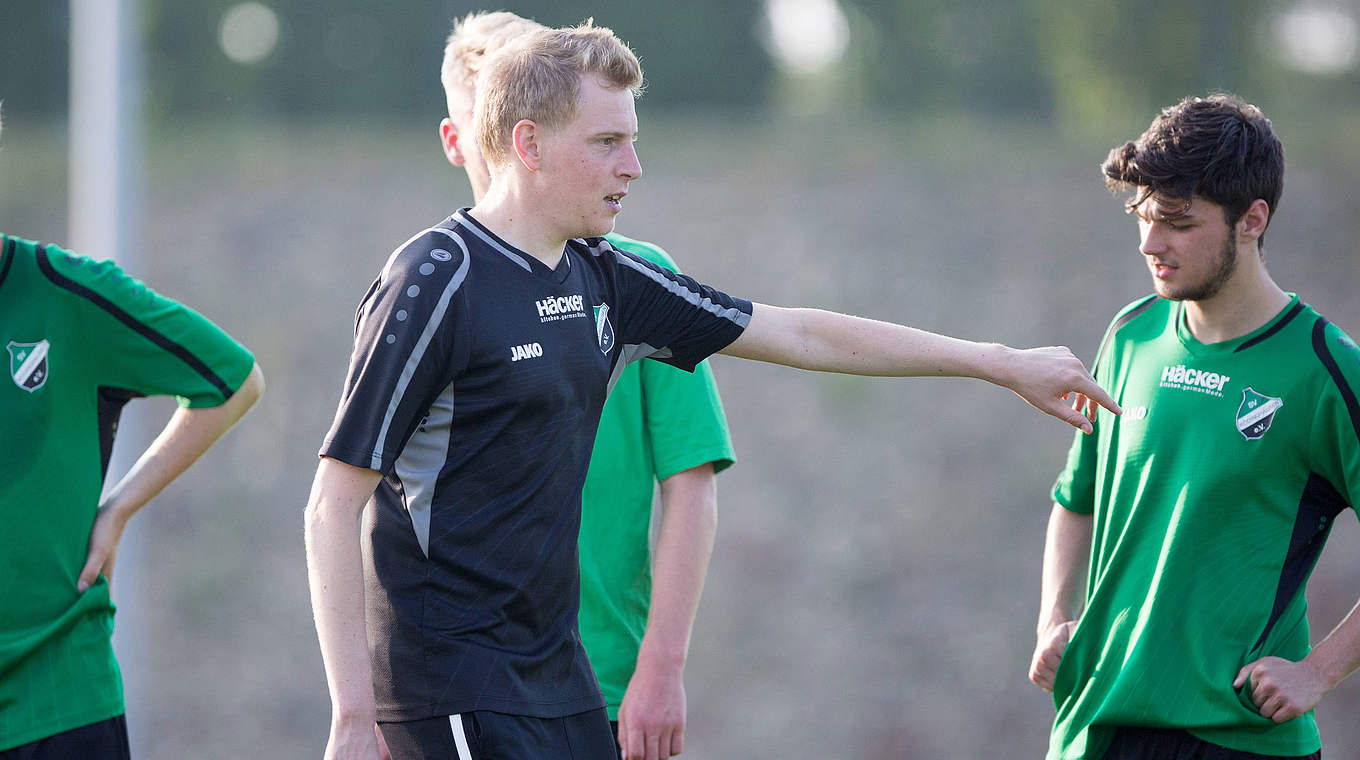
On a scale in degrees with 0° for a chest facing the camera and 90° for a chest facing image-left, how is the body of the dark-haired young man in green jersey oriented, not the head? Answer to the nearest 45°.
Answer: approximately 45°

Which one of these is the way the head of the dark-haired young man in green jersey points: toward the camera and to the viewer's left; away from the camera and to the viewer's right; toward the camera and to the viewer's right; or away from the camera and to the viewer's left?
toward the camera and to the viewer's left

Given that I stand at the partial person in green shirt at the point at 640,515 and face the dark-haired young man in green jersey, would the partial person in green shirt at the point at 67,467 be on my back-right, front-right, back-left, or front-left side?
back-right

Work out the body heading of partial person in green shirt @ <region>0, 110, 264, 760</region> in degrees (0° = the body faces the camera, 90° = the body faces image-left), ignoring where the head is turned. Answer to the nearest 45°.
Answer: approximately 0°

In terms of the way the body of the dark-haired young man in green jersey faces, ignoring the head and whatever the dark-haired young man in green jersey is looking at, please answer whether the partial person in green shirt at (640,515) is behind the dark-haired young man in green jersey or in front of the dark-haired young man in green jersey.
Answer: in front

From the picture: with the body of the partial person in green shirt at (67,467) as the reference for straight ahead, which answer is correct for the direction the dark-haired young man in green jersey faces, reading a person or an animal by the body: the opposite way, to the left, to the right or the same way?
to the right

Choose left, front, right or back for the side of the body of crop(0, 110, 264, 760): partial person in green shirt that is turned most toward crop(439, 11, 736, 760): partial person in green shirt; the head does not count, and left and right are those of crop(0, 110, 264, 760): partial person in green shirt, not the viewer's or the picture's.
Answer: left

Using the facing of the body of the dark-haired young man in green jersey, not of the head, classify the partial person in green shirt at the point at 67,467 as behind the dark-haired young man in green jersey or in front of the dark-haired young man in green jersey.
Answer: in front

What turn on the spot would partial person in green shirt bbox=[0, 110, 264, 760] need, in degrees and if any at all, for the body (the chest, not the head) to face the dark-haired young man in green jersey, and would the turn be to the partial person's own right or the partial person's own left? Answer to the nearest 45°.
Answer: approximately 90° to the partial person's own left
